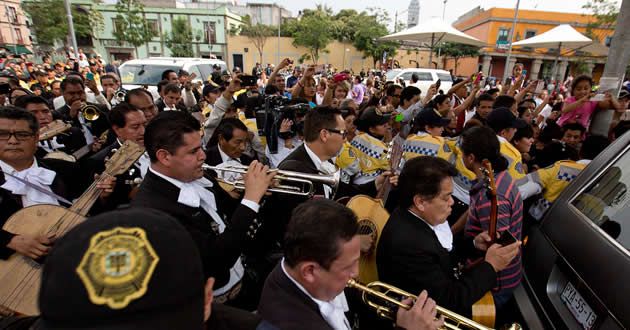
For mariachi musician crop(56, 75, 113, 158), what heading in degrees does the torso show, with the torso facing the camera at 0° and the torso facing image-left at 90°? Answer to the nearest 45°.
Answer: approximately 315°

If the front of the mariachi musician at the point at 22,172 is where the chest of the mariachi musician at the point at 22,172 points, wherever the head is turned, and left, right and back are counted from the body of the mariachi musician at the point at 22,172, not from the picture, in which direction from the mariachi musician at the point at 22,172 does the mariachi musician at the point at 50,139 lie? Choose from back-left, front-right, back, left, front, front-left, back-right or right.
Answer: back-left

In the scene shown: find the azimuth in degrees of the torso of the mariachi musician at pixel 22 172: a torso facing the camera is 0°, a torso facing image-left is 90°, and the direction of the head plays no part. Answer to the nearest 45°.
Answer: approximately 315°

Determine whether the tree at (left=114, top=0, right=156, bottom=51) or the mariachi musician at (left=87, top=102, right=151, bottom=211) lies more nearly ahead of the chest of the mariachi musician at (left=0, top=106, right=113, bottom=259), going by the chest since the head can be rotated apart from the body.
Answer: the mariachi musician

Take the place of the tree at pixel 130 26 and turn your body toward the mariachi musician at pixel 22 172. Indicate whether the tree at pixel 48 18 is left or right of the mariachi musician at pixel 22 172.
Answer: right
